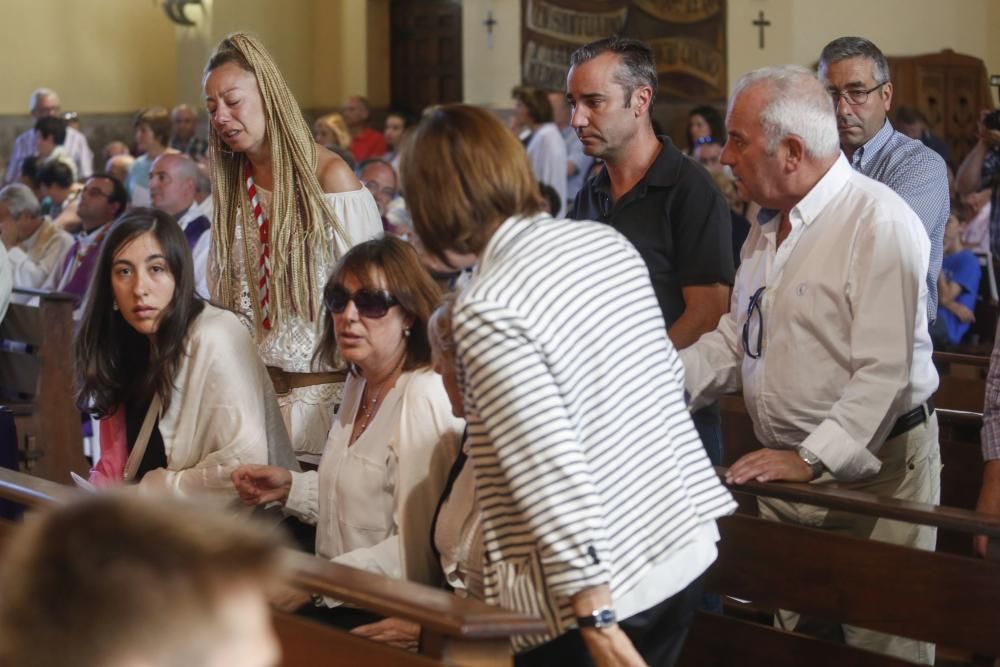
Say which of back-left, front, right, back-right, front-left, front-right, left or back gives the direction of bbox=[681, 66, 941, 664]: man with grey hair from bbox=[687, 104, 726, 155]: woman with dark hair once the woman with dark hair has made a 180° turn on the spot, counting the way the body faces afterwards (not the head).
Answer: back-right

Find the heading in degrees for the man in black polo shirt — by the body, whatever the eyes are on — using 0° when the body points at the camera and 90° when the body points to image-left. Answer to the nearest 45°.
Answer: approximately 45°

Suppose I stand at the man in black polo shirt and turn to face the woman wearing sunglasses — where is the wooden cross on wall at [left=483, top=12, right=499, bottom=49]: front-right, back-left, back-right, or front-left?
back-right

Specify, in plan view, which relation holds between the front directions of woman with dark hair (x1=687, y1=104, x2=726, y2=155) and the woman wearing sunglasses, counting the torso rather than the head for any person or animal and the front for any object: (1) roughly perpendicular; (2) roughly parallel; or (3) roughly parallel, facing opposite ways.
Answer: roughly parallel

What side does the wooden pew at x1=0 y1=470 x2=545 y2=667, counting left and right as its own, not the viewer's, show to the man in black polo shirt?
back

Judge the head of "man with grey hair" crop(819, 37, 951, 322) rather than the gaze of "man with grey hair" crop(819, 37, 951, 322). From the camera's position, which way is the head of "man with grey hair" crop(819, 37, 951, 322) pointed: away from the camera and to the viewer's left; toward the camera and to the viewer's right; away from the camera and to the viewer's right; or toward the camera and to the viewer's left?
toward the camera and to the viewer's left

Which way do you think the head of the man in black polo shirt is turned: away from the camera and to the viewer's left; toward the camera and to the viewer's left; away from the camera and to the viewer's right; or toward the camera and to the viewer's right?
toward the camera and to the viewer's left

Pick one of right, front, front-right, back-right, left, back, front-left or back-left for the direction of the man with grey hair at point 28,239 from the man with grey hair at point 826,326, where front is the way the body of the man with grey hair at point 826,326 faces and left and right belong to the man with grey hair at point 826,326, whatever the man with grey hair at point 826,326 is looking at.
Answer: right

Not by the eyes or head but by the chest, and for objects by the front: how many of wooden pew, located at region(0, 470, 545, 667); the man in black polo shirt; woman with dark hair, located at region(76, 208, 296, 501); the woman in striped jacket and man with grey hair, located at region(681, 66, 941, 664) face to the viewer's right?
0

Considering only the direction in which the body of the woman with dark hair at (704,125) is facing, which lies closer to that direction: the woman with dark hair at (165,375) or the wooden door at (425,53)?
the woman with dark hair

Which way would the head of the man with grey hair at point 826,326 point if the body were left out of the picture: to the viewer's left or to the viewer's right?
to the viewer's left
